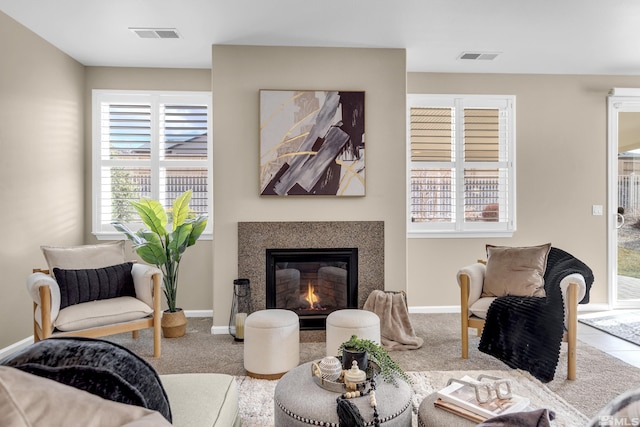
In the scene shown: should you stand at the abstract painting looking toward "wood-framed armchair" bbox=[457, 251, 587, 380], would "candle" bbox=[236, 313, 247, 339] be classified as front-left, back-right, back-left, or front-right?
back-right

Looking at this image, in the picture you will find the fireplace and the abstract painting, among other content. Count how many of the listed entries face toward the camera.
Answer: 2

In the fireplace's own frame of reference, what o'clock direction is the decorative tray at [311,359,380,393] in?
The decorative tray is roughly at 12 o'clock from the fireplace.

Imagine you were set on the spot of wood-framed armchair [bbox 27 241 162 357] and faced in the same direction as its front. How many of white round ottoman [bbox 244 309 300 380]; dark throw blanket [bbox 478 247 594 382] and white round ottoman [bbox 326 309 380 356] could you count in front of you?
3

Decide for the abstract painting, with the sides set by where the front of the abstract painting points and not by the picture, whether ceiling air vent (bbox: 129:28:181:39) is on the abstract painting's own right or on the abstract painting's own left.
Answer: on the abstract painting's own right

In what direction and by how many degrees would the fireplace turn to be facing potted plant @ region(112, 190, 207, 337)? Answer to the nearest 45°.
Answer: approximately 90° to its right

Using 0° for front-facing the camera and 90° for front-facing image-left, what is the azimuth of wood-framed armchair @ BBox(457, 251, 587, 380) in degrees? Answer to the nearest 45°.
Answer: approximately 45°

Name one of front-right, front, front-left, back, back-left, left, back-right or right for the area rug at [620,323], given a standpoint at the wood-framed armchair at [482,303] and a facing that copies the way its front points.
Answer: back
